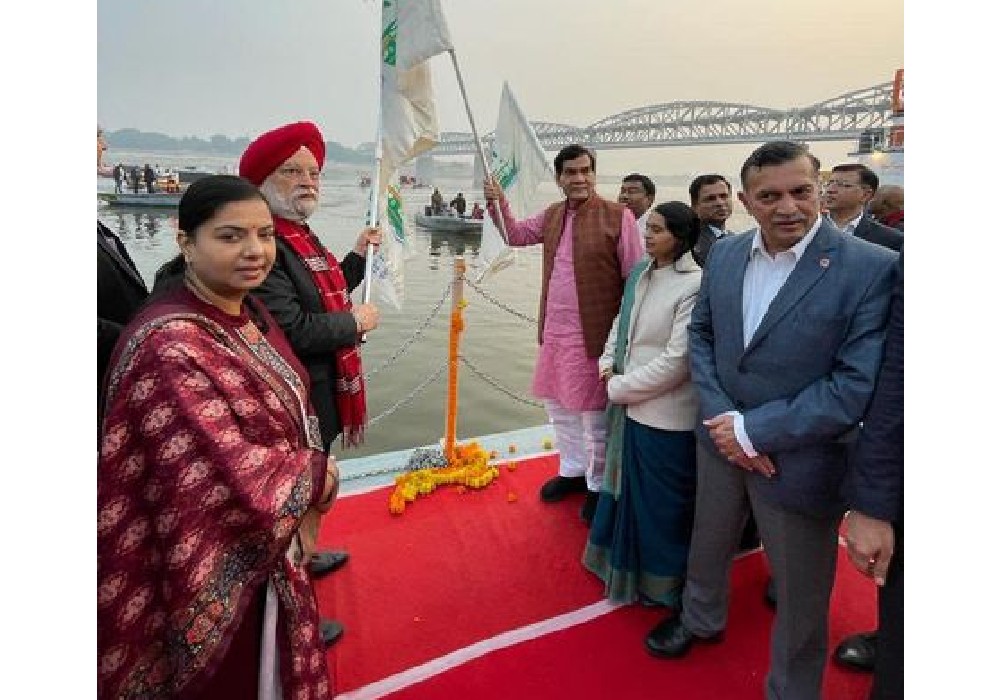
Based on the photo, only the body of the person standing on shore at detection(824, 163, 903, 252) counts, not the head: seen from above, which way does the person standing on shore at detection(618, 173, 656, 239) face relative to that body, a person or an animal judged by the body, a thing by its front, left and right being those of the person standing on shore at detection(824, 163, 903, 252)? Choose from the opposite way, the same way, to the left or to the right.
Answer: the same way

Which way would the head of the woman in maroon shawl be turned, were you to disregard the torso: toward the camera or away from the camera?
toward the camera

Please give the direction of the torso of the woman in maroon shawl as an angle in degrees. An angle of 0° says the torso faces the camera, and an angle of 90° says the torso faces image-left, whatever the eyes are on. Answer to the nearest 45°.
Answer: approximately 315°

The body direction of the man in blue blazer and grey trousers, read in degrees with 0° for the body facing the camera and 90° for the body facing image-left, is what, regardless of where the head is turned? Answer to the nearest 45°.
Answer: approximately 45°

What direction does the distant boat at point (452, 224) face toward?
to the viewer's left

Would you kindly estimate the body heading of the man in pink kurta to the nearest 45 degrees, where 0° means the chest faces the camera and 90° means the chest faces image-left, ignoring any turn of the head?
approximately 45°
